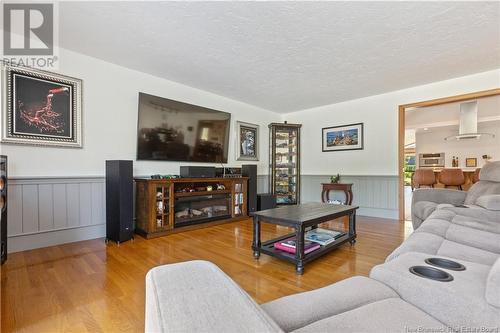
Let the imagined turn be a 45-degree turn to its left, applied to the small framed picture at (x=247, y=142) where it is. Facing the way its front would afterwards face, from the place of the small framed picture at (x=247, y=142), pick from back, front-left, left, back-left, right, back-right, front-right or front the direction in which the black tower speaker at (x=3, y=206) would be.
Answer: back-right

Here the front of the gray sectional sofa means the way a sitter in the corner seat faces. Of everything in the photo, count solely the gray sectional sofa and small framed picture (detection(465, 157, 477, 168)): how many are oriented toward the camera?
1

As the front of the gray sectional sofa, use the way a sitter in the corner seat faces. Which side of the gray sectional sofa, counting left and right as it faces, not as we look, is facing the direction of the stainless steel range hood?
right

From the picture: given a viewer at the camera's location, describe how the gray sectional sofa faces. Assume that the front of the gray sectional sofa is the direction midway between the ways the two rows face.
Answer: facing away from the viewer and to the left of the viewer

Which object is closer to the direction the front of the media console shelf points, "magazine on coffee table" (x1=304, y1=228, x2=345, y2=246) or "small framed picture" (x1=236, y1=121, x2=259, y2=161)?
the magazine on coffee table

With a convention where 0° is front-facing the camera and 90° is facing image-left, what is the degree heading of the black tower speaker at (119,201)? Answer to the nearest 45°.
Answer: approximately 315°
